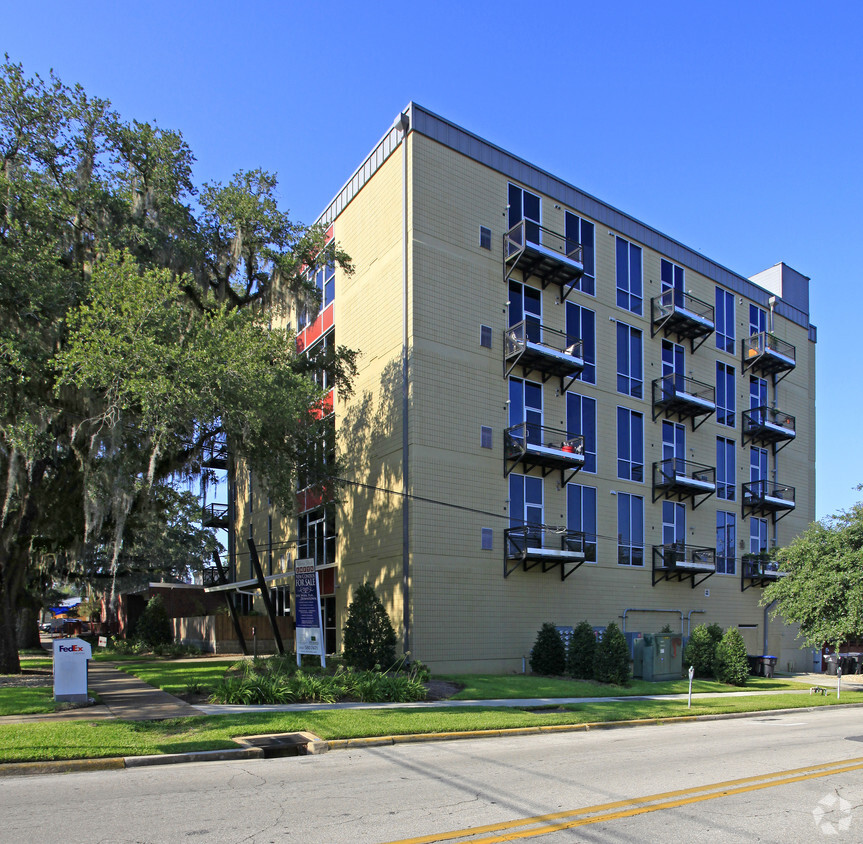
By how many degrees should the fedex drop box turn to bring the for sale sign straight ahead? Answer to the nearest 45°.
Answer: approximately 135° to its left

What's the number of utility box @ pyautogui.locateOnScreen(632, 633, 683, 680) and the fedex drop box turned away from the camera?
0

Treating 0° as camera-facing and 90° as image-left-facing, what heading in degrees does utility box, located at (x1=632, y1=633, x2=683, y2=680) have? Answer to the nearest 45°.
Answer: approximately 315°

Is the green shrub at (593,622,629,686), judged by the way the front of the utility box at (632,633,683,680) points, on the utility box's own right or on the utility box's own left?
on the utility box's own right
